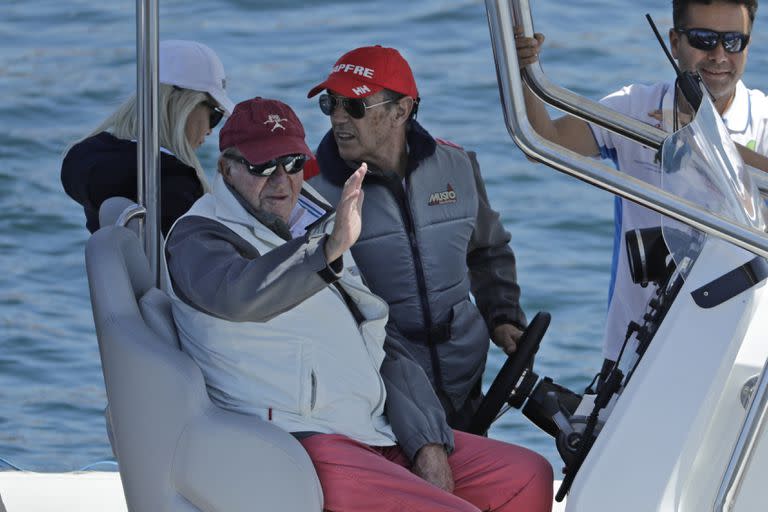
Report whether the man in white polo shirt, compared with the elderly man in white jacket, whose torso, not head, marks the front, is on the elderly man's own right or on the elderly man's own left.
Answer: on the elderly man's own left

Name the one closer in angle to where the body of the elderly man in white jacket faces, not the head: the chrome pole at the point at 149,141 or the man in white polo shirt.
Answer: the man in white polo shirt

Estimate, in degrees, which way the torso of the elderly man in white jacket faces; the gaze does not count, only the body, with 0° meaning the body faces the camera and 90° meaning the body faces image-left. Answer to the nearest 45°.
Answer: approximately 315°

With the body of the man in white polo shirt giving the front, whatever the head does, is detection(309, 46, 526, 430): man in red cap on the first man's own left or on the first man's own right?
on the first man's own right

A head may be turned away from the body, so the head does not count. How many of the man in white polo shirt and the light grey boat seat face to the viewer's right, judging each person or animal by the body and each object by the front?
1

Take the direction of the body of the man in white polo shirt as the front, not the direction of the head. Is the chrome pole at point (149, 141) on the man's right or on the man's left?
on the man's right

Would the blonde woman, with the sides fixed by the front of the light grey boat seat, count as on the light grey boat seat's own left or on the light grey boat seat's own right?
on the light grey boat seat's own left

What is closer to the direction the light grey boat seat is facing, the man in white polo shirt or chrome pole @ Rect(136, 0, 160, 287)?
the man in white polo shirt

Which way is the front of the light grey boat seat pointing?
to the viewer's right

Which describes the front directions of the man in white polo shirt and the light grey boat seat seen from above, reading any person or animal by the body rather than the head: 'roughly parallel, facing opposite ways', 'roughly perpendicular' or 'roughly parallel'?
roughly perpendicular
